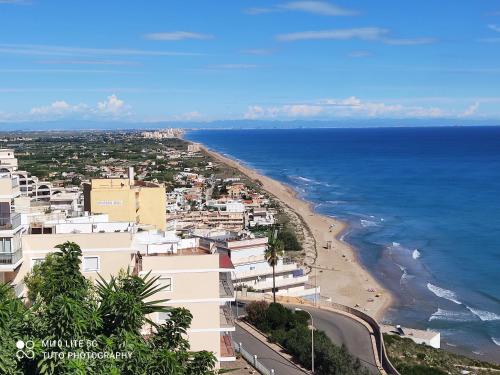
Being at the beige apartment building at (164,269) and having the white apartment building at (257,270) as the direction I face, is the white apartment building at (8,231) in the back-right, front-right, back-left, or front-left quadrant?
back-left

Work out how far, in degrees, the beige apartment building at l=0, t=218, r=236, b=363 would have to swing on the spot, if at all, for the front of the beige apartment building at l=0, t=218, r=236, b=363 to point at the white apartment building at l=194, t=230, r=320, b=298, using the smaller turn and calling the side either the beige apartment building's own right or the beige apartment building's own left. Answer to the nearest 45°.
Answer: approximately 90° to the beige apartment building's own left

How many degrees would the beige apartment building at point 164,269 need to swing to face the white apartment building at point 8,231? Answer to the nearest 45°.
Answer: approximately 180°
